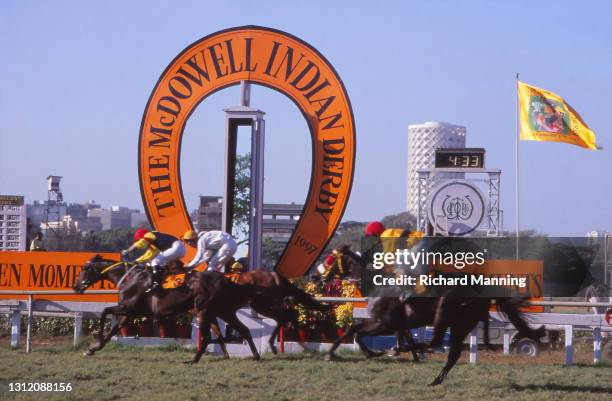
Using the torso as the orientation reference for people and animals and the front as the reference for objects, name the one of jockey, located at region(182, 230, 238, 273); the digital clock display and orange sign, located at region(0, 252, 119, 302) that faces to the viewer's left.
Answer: the jockey

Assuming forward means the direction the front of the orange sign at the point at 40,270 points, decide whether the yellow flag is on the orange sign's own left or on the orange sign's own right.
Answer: on the orange sign's own left

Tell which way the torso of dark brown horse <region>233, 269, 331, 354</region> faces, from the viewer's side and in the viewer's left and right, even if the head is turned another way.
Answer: facing to the left of the viewer

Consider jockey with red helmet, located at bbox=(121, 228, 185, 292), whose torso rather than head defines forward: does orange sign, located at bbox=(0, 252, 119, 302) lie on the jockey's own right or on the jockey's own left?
on the jockey's own right

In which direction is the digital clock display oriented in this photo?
toward the camera

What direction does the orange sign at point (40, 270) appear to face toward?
toward the camera

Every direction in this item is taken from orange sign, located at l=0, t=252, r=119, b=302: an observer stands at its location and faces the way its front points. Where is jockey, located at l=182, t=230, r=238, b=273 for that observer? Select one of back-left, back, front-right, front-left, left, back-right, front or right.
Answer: front-left

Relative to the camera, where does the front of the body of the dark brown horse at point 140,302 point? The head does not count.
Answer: to the viewer's left

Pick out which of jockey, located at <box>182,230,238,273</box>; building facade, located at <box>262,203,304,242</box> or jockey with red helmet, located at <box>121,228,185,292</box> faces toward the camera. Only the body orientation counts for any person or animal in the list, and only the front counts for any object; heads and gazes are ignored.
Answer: the building facade

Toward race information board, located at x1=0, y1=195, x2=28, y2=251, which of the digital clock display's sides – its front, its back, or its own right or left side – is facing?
right

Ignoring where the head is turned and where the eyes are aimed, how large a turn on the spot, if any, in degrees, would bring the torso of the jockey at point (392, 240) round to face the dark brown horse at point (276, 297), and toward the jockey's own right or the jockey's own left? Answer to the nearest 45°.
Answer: approximately 45° to the jockey's own right

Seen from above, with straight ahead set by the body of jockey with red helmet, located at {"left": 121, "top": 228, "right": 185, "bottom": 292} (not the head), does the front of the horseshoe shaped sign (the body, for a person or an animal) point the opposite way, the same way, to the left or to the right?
to the left

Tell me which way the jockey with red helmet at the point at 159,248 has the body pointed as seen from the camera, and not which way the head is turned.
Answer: to the viewer's left

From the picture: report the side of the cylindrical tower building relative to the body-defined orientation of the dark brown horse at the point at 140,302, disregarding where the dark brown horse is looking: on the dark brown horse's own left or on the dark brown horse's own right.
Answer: on the dark brown horse's own right

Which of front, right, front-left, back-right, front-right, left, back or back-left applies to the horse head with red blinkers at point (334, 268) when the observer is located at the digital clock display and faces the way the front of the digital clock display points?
front
